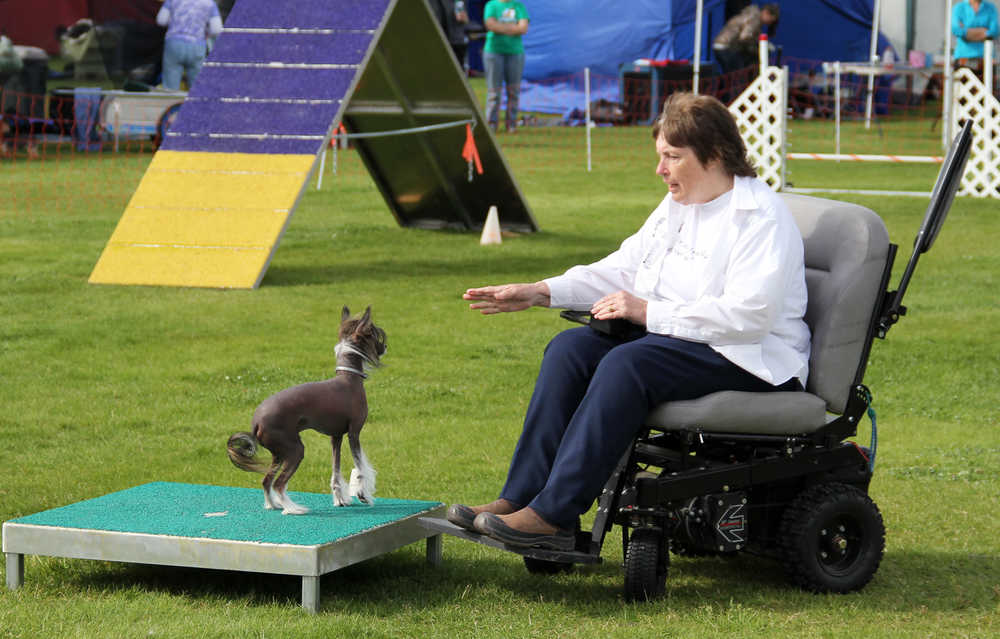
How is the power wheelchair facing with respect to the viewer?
to the viewer's left

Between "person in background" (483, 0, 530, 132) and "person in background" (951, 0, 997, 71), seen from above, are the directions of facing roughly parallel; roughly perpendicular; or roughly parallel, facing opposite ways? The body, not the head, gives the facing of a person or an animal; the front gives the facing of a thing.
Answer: roughly parallel

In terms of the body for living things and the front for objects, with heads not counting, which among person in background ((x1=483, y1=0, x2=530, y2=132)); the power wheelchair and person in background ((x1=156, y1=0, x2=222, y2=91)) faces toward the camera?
person in background ((x1=483, y1=0, x2=530, y2=132))

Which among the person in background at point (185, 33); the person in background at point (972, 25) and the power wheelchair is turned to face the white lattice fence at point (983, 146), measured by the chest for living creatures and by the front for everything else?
the person in background at point (972, 25)

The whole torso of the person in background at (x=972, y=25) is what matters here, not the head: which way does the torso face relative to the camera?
toward the camera

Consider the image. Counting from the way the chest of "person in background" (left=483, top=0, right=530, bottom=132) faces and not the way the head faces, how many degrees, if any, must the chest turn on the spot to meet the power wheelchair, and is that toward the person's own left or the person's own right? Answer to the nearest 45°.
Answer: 0° — they already face it

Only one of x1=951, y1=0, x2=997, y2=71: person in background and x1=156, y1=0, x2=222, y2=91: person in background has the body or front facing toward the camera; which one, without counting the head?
x1=951, y1=0, x2=997, y2=71: person in background

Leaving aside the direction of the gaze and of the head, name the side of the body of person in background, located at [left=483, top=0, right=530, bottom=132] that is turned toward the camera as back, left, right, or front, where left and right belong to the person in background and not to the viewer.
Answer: front

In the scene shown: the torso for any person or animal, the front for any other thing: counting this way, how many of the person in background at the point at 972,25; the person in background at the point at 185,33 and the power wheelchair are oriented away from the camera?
1

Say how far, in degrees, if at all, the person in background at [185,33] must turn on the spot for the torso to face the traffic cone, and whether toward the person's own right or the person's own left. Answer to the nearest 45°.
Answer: approximately 180°

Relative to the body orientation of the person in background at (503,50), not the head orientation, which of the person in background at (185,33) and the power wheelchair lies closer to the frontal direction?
the power wheelchair

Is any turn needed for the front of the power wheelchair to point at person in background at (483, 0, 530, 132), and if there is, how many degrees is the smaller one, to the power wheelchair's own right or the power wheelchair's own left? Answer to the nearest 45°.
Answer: approximately 90° to the power wheelchair's own right

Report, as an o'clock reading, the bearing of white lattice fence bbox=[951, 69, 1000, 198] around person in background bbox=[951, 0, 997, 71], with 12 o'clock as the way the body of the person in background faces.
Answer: The white lattice fence is roughly at 12 o'clock from the person in background.

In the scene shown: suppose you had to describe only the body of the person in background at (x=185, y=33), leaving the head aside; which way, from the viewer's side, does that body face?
away from the camera

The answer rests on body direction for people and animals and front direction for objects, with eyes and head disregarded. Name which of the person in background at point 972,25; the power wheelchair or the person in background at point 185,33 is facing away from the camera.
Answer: the person in background at point 185,33

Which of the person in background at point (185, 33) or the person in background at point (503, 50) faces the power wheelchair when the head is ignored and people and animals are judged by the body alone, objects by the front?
the person in background at point (503, 50)

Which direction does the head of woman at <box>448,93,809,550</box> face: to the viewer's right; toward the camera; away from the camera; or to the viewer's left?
to the viewer's left

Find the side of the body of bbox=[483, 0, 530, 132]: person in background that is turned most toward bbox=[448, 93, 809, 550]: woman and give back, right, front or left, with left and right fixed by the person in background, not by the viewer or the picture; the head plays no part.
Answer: front

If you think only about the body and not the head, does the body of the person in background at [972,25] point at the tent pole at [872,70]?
no

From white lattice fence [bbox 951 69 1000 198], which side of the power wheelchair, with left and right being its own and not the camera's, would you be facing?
right

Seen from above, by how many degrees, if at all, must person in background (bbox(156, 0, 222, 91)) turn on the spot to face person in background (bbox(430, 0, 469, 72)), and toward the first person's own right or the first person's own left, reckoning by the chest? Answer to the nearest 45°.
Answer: approximately 45° to the first person's own right
